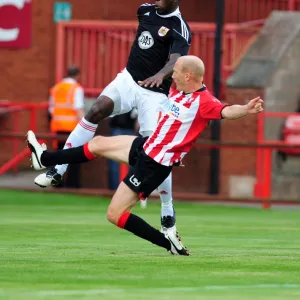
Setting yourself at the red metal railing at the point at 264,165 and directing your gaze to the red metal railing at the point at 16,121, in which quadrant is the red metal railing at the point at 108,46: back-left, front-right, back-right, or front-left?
front-right

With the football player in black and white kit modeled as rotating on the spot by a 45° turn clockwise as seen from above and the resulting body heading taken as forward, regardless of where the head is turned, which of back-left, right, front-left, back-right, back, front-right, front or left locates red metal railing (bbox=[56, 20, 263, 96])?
right

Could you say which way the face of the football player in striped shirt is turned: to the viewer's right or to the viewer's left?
to the viewer's left

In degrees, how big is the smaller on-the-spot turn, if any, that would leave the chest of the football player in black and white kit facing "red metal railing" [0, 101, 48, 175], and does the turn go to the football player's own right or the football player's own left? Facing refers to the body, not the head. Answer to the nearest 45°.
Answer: approximately 135° to the football player's own right

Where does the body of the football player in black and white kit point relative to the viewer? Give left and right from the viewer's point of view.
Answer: facing the viewer and to the left of the viewer

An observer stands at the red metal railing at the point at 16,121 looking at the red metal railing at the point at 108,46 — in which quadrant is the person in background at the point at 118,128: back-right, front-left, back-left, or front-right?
front-right

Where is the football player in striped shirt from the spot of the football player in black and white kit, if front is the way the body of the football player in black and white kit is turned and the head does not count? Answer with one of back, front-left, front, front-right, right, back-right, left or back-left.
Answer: front-left

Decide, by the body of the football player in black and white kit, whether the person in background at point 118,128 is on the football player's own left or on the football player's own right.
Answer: on the football player's own right

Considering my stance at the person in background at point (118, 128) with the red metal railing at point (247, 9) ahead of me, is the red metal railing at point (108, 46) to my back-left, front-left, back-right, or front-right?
front-left

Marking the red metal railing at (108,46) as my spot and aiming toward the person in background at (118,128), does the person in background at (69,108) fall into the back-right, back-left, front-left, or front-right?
front-right

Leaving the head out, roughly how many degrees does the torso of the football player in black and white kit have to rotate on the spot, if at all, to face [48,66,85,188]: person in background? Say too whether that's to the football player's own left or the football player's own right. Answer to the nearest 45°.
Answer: approximately 135° to the football player's own right
